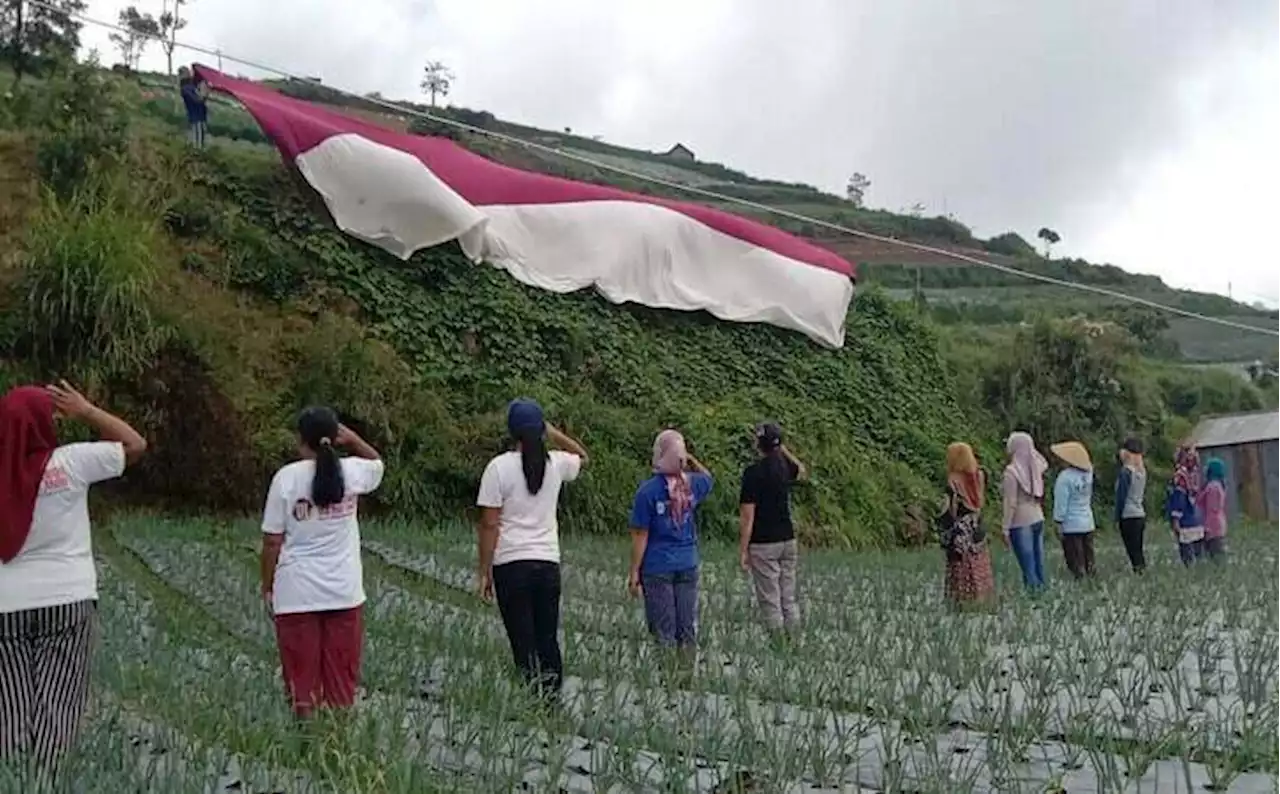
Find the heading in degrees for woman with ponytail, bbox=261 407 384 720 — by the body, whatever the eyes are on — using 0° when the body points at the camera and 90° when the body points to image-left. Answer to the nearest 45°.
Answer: approximately 180°

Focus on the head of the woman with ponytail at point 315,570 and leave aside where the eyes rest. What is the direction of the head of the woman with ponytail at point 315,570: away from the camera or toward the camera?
away from the camera

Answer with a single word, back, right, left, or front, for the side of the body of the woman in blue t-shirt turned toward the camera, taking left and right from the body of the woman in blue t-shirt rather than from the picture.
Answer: back

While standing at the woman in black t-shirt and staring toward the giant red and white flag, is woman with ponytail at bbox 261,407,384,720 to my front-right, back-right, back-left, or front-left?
back-left

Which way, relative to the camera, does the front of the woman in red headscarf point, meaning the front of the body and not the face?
away from the camera

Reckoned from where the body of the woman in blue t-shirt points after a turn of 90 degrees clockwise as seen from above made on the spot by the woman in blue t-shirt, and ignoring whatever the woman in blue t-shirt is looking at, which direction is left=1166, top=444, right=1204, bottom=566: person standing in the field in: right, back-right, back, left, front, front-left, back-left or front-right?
front-left

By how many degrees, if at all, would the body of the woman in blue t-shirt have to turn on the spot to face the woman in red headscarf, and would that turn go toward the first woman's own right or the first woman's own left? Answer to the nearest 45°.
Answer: approximately 135° to the first woman's own left

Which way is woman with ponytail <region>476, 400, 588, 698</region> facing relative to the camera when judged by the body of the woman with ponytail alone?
away from the camera

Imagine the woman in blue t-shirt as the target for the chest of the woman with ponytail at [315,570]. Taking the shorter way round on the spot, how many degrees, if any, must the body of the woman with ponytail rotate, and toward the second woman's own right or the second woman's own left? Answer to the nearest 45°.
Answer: approximately 45° to the second woman's own right
